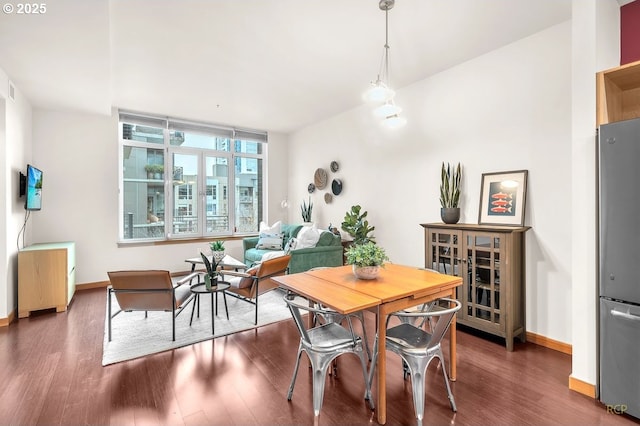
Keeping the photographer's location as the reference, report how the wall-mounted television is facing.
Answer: facing to the right of the viewer

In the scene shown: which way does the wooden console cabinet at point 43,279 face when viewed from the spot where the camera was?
facing to the right of the viewer

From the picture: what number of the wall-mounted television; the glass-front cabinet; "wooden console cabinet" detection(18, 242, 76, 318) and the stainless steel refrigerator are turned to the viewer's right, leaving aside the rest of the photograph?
2

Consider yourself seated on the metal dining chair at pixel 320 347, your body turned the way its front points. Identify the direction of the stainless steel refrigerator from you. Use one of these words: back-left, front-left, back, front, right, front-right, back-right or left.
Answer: front-right

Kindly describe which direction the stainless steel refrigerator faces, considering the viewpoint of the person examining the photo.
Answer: facing the viewer and to the left of the viewer

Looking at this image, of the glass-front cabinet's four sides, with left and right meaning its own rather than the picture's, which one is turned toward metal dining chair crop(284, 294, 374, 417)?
front

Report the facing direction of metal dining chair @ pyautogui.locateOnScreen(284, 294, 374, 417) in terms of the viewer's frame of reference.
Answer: facing away from the viewer and to the right of the viewer

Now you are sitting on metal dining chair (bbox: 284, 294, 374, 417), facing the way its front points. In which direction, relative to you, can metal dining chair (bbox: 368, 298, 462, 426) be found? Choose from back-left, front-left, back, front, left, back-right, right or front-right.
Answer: front-right

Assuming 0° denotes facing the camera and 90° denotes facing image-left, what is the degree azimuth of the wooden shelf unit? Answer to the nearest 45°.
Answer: approximately 45°

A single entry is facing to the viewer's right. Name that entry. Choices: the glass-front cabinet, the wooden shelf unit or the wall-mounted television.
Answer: the wall-mounted television

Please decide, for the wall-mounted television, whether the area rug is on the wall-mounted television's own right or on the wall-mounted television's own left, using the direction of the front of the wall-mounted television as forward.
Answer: on the wall-mounted television's own right
